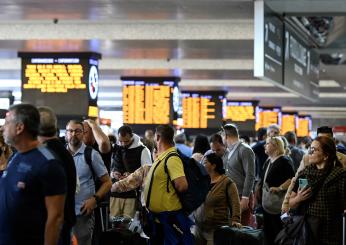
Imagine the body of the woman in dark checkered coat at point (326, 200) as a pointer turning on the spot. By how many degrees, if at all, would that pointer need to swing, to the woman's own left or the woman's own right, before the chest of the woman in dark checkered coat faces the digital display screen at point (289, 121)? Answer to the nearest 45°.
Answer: approximately 135° to the woman's own right

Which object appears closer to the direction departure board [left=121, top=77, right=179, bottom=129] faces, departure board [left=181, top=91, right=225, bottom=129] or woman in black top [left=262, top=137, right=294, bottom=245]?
the woman in black top

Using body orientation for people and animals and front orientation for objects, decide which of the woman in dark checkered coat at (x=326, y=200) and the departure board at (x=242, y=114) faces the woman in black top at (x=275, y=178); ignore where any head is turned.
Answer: the departure board

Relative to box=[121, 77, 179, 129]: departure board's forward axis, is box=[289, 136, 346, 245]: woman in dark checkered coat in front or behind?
in front

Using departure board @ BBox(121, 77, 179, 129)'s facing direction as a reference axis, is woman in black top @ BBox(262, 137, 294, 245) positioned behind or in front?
in front

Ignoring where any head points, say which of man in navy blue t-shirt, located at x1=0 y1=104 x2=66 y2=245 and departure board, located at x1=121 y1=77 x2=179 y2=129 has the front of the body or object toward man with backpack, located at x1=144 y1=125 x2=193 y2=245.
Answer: the departure board

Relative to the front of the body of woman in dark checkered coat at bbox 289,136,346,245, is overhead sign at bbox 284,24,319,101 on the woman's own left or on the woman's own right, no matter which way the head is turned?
on the woman's own right

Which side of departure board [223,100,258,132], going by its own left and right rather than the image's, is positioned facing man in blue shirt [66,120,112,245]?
front

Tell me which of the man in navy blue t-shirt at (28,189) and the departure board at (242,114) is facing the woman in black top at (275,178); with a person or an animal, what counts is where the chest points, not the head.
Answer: the departure board
